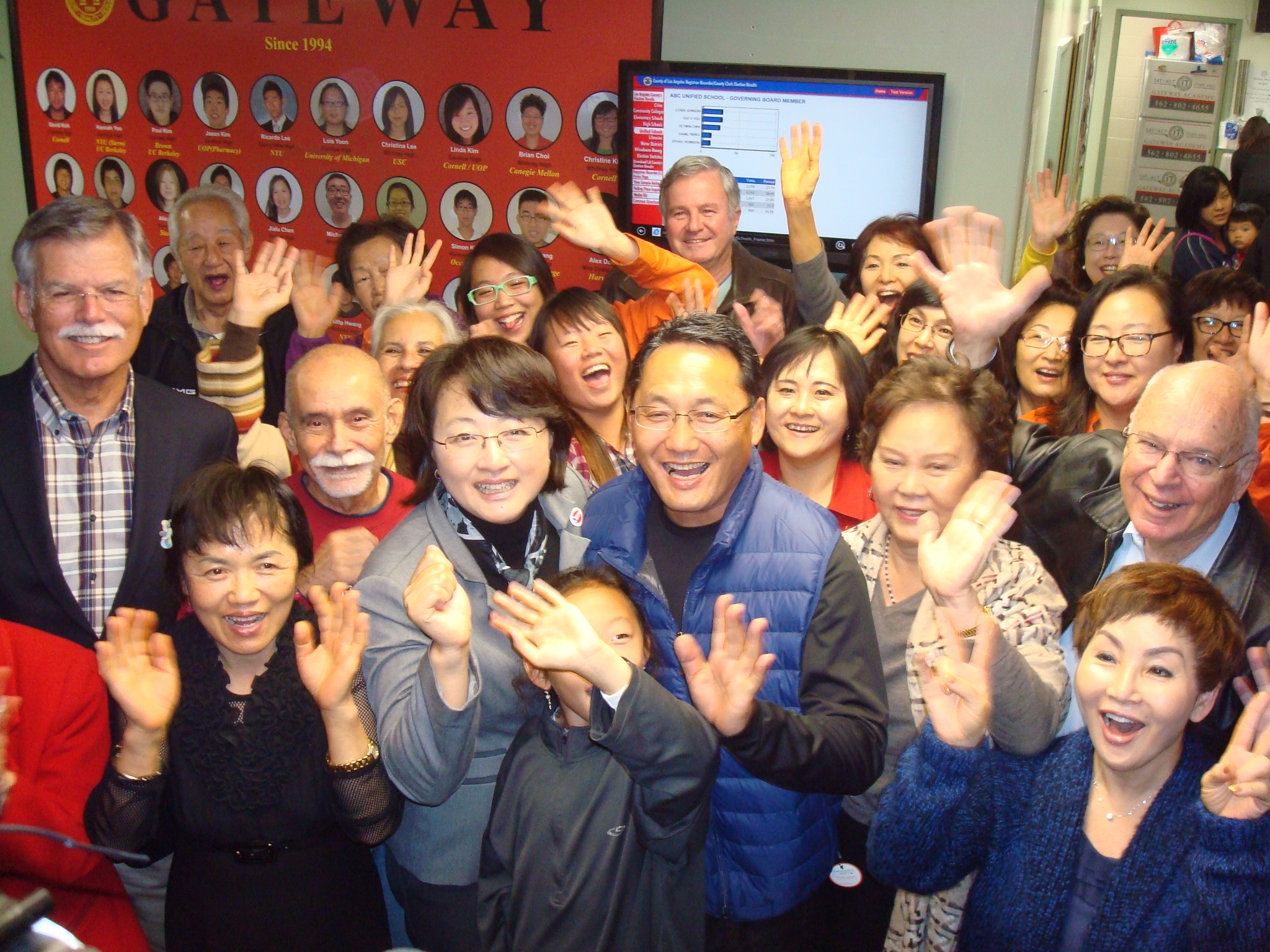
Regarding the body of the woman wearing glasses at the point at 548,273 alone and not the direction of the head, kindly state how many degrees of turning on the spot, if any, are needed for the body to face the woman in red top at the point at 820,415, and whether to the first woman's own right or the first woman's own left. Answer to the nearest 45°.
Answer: approximately 45° to the first woman's own left

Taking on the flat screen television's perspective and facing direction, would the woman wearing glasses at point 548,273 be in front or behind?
in front

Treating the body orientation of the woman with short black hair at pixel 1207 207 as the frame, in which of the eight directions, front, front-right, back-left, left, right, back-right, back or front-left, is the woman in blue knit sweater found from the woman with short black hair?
front-right

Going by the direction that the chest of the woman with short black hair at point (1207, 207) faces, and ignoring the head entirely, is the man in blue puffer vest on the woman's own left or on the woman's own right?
on the woman's own right

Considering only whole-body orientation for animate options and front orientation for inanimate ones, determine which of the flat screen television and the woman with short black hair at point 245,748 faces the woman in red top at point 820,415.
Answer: the flat screen television

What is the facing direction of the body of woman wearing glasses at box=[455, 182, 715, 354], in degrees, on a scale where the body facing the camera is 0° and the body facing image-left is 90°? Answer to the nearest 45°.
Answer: approximately 0°

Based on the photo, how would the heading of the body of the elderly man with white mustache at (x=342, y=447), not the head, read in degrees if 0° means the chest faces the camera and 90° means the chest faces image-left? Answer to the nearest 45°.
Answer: approximately 0°

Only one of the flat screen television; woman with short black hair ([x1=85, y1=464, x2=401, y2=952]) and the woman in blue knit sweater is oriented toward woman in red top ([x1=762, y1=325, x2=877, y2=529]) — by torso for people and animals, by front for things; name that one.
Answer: the flat screen television
